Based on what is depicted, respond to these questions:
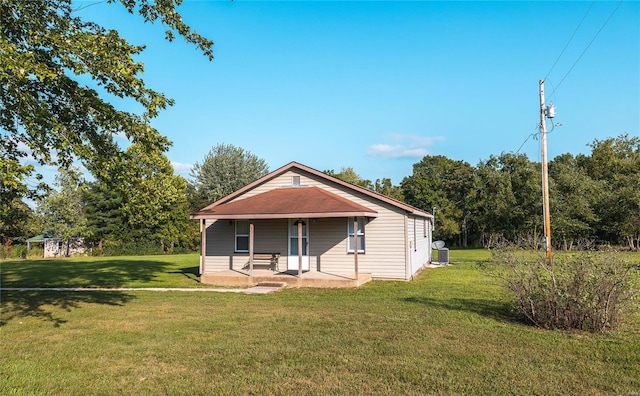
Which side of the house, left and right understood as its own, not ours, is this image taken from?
front

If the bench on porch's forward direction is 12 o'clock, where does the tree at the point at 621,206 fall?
The tree is roughly at 8 o'clock from the bench on porch.

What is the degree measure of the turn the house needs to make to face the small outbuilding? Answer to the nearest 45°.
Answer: approximately 135° to its right

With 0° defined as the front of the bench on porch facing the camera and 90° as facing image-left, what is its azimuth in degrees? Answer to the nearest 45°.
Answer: approximately 0°

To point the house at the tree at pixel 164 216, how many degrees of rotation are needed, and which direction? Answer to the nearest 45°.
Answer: approximately 135° to its right

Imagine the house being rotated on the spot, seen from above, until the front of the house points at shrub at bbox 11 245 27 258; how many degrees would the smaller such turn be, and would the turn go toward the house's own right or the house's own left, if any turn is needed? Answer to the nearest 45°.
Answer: approximately 135° to the house's own right

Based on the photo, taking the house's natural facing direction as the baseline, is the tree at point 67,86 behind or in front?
in front

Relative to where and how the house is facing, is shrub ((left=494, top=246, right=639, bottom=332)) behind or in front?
in front

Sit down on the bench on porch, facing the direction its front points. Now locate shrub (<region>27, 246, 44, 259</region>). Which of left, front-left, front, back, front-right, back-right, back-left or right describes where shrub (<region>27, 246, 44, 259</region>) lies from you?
back-right
